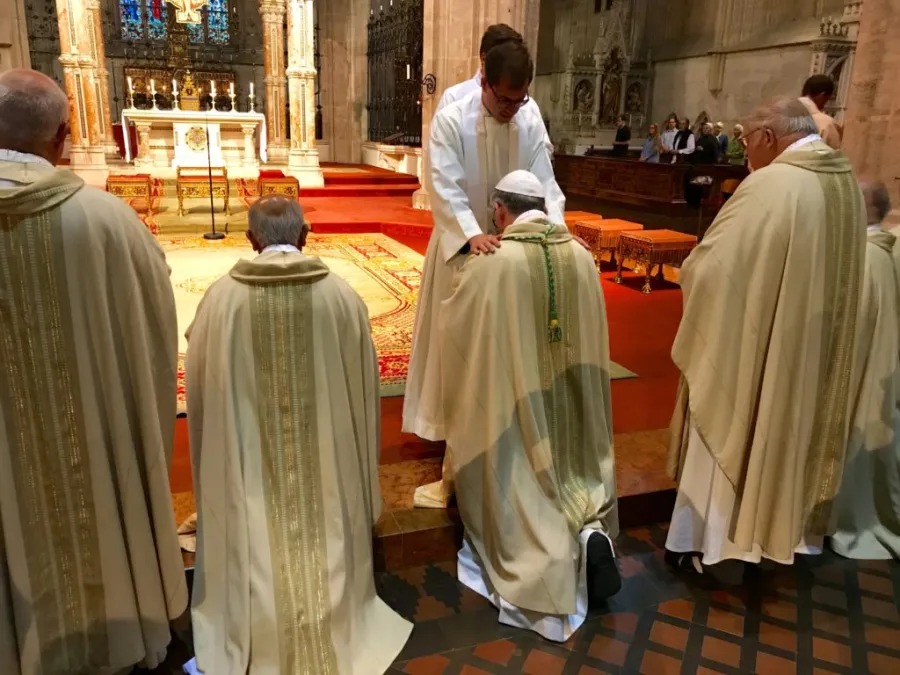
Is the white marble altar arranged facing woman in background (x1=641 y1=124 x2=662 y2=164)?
no

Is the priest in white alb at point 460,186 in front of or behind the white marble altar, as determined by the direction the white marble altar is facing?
in front

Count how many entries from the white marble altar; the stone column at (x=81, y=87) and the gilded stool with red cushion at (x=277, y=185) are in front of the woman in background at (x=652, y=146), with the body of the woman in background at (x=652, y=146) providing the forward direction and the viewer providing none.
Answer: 3

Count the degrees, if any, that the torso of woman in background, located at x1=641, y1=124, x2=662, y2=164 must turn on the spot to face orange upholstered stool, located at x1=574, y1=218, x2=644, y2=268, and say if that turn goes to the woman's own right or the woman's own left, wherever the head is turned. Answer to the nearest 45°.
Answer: approximately 45° to the woman's own left

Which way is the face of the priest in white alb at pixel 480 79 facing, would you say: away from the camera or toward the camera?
toward the camera

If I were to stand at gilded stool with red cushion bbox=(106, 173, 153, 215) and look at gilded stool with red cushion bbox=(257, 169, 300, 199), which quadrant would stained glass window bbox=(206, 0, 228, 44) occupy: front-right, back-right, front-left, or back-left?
front-left

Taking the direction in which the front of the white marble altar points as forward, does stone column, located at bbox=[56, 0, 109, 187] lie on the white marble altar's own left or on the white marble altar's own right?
on the white marble altar's own right

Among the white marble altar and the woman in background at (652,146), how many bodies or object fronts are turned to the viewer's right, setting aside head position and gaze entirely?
0

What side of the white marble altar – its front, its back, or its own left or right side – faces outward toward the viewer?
front

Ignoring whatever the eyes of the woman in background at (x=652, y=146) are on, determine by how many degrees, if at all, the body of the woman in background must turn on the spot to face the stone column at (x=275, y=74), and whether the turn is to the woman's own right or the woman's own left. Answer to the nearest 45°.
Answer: approximately 45° to the woman's own right

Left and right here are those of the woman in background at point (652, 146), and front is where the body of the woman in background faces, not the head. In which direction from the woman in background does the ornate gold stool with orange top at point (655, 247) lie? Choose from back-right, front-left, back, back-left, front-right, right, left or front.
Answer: front-left

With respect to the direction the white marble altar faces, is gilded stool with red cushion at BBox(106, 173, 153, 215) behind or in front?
in front

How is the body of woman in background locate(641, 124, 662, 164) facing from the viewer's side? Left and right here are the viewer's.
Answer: facing the viewer and to the left of the viewer

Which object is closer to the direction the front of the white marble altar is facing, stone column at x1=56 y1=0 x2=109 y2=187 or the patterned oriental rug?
the patterned oriental rug
